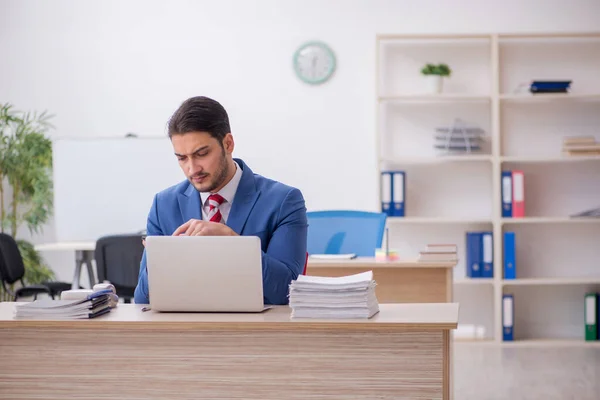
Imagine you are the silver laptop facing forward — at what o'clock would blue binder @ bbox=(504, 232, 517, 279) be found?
The blue binder is roughly at 1 o'clock from the silver laptop.

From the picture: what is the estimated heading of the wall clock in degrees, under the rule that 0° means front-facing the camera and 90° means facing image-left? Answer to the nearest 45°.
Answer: approximately 0°

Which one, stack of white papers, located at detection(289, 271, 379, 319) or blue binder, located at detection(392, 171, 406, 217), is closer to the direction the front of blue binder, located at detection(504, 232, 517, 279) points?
the stack of white papers

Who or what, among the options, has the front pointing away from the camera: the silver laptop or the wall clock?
the silver laptop

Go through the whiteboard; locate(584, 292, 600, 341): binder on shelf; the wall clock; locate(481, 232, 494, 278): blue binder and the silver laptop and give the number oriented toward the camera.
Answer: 4

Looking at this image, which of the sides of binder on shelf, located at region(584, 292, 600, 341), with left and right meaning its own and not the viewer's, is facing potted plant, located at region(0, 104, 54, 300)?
right

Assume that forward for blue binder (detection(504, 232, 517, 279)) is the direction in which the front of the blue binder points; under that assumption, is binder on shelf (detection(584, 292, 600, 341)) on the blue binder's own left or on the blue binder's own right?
on the blue binder's own left

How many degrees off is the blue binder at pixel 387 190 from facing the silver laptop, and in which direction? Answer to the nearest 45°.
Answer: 0° — it already faces it

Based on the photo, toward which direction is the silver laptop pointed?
away from the camera

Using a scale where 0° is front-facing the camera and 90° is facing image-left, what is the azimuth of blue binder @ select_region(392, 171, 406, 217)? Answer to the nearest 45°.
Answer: approximately 0°
